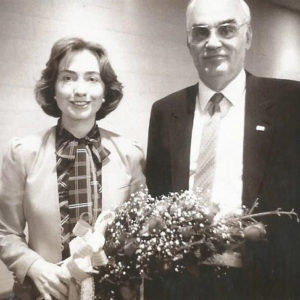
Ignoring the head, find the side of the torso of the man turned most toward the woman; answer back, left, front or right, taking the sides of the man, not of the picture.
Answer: right

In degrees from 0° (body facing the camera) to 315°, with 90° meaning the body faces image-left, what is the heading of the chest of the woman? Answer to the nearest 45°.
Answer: approximately 0°

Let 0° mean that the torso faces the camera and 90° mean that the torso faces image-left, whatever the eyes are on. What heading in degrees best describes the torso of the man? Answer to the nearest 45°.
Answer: approximately 0°

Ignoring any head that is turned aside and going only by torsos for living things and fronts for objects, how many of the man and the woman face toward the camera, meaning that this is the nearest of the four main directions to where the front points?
2

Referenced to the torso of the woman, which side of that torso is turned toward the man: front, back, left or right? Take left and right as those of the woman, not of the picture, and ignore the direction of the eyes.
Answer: left
